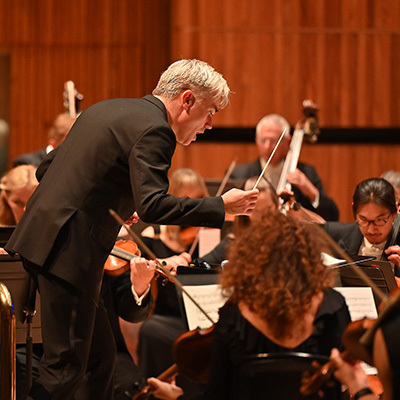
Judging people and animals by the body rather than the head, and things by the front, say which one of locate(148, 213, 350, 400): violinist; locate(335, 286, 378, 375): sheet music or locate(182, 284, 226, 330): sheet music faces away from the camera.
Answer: the violinist

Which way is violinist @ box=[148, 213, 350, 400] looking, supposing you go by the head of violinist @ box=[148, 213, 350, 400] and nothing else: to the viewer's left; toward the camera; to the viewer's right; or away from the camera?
away from the camera

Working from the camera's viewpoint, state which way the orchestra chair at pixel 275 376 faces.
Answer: facing away from the viewer

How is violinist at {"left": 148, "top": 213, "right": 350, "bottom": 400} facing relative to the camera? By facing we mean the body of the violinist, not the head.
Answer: away from the camera

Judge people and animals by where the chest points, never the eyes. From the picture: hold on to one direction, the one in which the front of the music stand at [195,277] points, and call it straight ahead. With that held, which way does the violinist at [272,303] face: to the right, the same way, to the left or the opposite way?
the opposite way

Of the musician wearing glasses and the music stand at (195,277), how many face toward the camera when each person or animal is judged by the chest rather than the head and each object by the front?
2

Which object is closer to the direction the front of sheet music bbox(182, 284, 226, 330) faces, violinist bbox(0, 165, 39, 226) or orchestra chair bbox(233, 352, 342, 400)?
the orchestra chair
